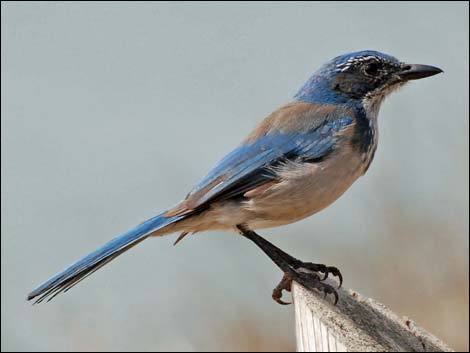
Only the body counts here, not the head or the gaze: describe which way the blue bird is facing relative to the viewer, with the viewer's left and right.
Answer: facing to the right of the viewer
